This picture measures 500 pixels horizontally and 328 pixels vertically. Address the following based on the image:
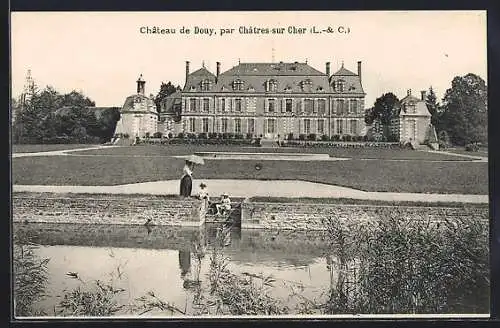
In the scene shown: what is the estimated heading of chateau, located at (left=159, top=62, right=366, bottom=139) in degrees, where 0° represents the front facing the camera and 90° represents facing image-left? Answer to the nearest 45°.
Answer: approximately 0°
